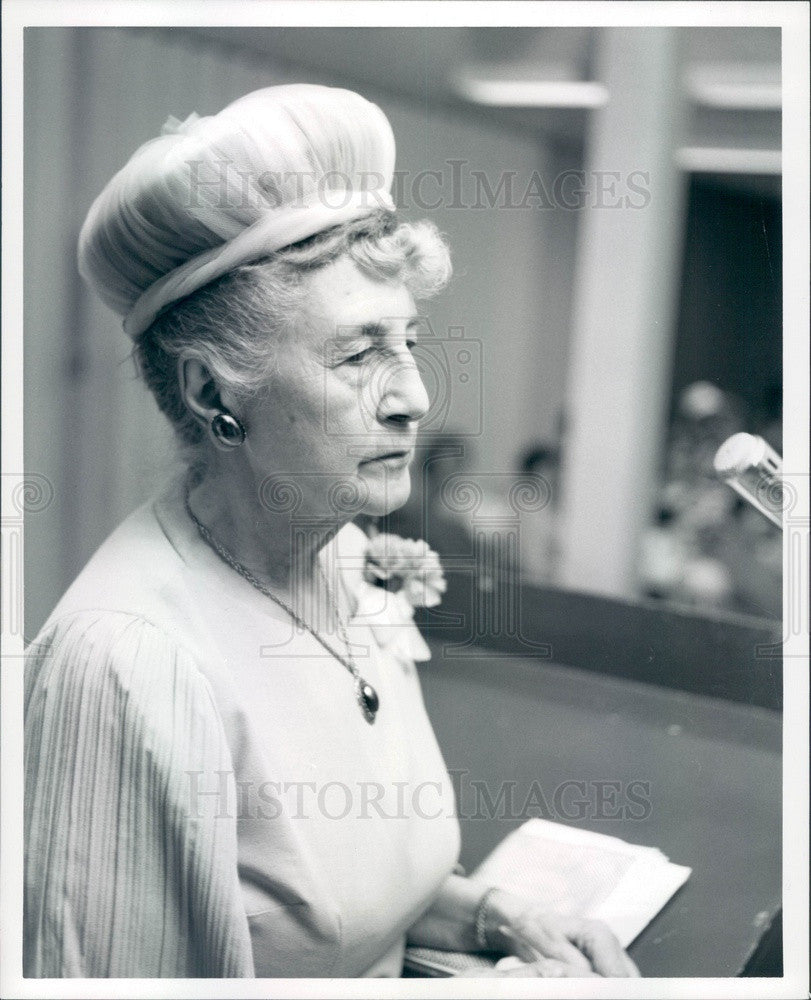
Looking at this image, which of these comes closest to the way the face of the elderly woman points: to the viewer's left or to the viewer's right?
to the viewer's right

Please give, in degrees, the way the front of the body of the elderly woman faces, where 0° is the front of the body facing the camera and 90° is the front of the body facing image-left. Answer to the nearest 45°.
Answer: approximately 315°
